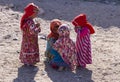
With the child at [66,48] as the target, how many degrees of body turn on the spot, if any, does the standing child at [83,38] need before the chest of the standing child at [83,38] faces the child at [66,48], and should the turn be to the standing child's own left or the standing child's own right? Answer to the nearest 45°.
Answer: approximately 45° to the standing child's own left

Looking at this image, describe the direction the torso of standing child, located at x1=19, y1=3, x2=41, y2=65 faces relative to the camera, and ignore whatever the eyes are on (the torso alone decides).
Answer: to the viewer's right

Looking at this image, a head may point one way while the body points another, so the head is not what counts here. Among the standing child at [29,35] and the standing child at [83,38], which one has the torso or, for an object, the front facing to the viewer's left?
the standing child at [83,38]

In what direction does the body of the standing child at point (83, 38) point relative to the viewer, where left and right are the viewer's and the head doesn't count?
facing to the left of the viewer
